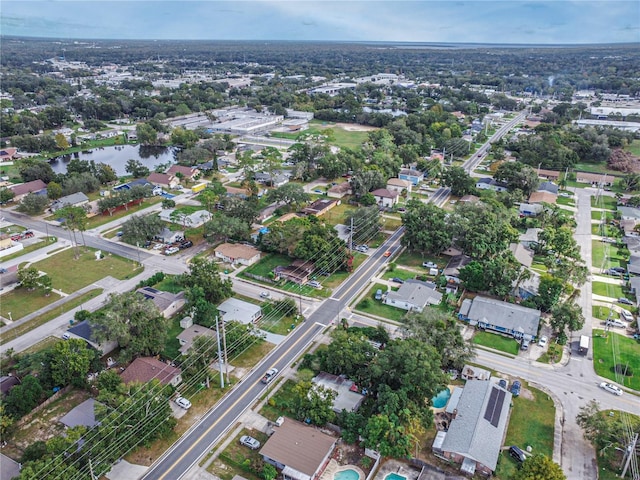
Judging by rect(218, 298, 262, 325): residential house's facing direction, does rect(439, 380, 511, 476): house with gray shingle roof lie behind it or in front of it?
in front

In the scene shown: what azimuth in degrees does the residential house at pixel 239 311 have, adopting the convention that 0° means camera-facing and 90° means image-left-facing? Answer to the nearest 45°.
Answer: approximately 315°

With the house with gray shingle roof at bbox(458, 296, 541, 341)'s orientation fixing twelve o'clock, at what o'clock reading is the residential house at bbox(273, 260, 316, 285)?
The residential house is roughly at 3 o'clock from the house with gray shingle roof.

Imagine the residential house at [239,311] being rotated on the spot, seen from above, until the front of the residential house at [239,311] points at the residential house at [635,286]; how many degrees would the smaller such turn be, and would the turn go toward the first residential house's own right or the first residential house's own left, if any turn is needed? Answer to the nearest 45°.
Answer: approximately 45° to the first residential house's own left

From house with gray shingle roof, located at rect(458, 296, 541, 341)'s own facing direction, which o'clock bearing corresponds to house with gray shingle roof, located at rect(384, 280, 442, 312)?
house with gray shingle roof, located at rect(384, 280, 442, 312) is roughly at 3 o'clock from house with gray shingle roof, located at rect(458, 296, 541, 341).

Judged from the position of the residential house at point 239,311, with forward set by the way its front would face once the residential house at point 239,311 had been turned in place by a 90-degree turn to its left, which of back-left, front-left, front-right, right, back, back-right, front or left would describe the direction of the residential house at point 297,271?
front

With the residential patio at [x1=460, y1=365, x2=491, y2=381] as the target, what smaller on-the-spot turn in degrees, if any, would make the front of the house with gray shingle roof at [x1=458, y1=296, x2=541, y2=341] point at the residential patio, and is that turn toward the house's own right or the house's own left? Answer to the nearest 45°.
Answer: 0° — it already faces it

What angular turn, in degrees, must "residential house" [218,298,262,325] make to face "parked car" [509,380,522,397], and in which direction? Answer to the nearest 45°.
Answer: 0° — it already faces it

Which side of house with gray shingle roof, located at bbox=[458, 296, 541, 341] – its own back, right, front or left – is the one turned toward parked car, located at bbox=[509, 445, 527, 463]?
front

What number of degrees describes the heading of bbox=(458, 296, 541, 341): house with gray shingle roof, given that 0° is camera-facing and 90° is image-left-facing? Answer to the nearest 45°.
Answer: approximately 0°

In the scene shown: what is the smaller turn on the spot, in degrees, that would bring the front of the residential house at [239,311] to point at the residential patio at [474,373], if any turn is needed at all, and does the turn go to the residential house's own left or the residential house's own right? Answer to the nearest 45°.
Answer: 0° — it already faces it

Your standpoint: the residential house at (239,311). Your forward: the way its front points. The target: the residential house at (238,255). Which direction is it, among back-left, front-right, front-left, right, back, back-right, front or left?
back-left

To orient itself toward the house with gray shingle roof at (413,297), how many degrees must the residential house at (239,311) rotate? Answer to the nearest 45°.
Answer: approximately 45° to its left

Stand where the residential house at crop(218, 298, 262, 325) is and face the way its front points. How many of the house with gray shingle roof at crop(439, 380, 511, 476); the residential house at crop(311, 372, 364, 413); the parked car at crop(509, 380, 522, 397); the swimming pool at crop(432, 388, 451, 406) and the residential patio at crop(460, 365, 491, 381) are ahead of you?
5

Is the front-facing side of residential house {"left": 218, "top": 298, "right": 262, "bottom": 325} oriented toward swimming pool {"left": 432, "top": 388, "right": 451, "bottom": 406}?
yes

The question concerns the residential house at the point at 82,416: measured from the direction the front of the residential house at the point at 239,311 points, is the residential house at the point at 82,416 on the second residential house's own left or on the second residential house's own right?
on the second residential house's own right
